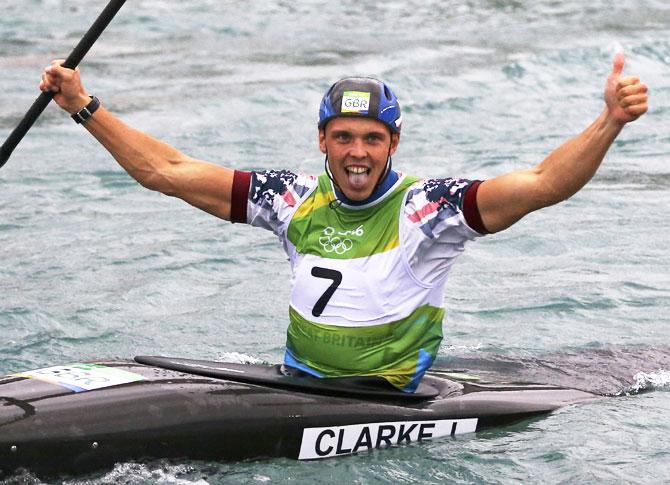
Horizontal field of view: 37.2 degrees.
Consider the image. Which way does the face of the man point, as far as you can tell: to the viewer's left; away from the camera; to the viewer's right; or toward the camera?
toward the camera
